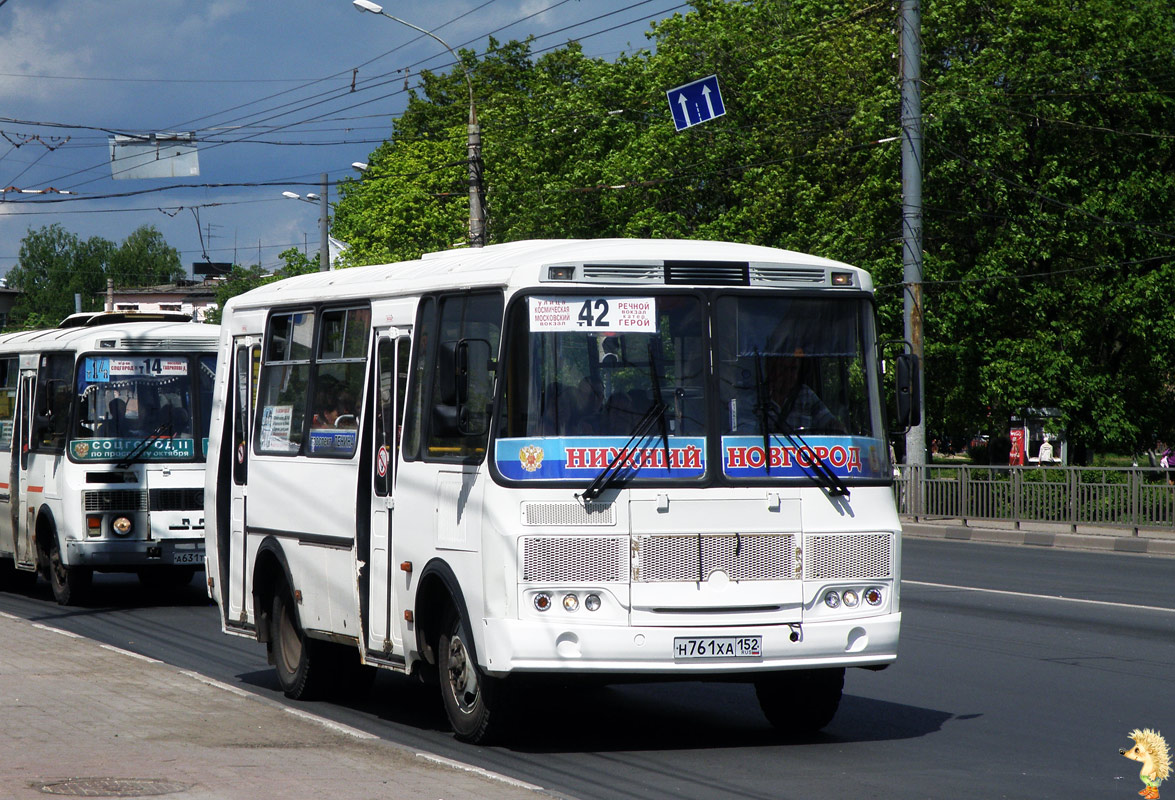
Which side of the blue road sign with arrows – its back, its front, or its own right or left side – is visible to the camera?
front

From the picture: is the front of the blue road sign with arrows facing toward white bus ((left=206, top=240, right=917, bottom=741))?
yes

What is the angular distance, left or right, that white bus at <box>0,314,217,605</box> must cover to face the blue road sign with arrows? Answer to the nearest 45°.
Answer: approximately 90° to its left

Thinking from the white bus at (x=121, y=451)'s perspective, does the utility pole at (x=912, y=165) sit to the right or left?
on its left

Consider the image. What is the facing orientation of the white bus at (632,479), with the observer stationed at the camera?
facing the viewer and to the right of the viewer

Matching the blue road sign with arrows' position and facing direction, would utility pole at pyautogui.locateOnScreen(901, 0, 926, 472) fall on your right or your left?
on your left

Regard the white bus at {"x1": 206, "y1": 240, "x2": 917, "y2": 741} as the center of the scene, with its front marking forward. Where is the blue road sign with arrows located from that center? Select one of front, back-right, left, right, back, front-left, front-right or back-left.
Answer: back-left

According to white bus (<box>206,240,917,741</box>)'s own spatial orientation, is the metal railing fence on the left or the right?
on its left

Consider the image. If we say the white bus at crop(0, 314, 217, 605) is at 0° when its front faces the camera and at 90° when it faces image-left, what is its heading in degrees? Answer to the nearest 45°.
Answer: approximately 315°
